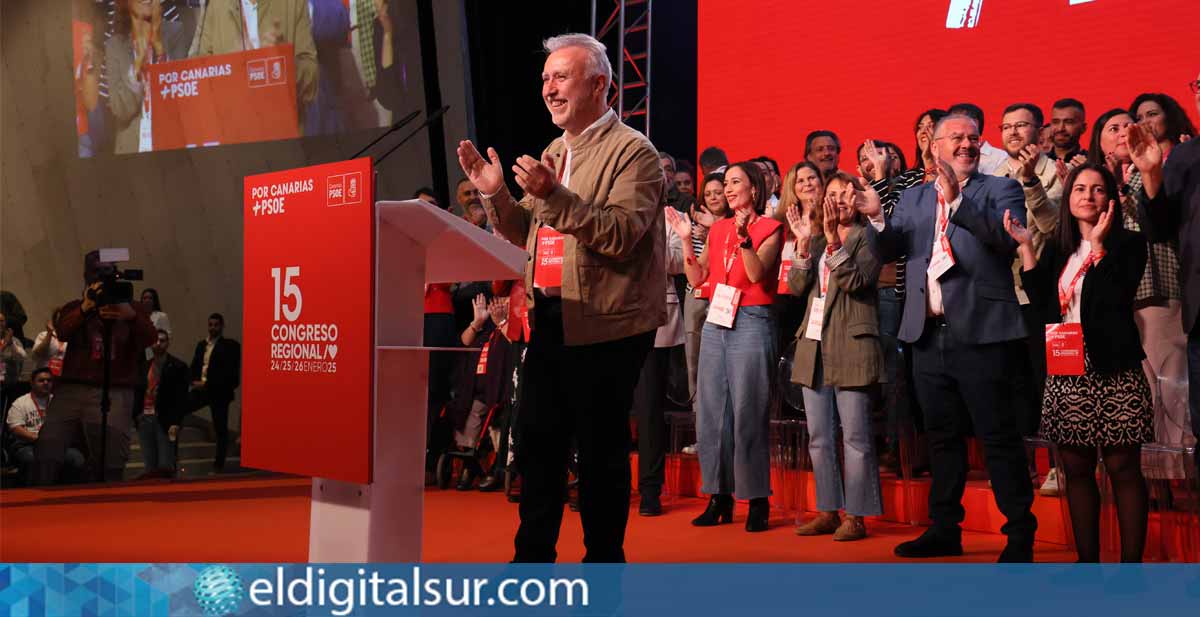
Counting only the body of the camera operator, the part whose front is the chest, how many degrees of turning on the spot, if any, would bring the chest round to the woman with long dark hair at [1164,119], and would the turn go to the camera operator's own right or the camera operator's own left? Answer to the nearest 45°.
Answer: approximately 45° to the camera operator's own left

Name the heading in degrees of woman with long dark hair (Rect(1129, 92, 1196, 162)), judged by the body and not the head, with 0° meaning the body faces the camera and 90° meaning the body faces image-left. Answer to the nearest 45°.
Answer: approximately 45°

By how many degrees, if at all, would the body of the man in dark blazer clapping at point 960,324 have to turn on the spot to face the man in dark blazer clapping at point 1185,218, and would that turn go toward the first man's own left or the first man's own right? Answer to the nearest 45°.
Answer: approximately 90° to the first man's own left

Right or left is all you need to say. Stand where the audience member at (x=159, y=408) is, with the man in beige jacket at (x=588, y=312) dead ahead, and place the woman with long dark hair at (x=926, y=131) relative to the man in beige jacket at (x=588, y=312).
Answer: left

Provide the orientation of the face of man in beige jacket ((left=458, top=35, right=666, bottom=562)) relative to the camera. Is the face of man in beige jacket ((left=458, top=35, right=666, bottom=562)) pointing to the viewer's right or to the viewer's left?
to the viewer's left

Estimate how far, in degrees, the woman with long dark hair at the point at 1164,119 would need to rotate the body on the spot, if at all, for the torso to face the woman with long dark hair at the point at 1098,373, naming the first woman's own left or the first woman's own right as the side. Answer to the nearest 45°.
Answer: approximately 45° to the first woman's own left

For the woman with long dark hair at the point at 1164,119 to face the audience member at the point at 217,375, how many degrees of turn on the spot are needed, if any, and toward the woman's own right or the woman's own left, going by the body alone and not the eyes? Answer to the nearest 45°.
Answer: approximately 45° to the woman's own right
